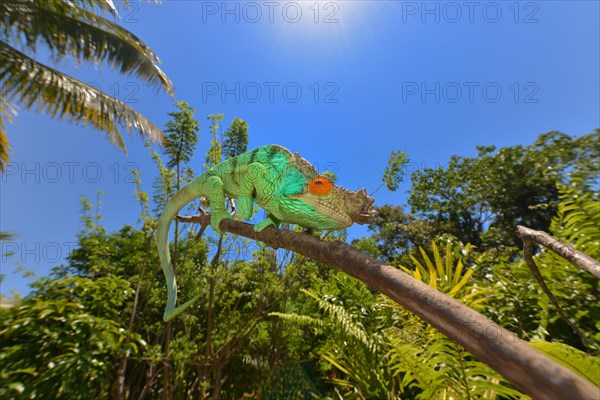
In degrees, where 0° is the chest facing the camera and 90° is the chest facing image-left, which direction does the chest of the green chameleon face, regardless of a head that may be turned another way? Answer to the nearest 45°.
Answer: approximately 270°
